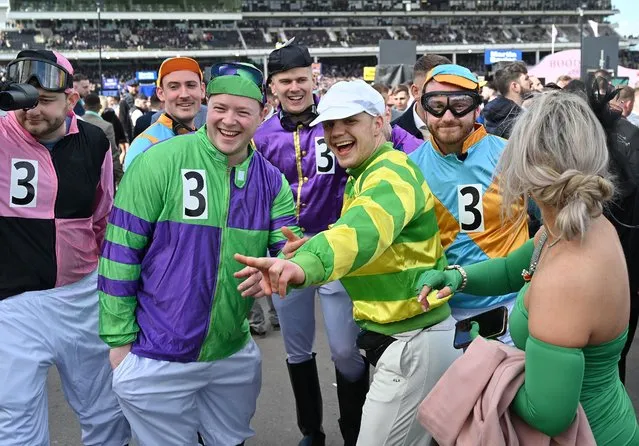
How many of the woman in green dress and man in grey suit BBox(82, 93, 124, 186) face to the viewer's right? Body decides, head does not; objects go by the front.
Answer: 0

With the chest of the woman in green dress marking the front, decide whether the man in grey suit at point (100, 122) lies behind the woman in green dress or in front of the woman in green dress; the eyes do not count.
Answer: in front

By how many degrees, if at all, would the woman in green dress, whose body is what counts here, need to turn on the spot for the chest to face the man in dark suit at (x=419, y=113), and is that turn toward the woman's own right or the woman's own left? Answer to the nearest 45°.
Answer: approximately 45° to the woman's own right

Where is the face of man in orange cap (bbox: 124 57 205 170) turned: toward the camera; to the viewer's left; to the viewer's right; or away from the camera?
toward the camera

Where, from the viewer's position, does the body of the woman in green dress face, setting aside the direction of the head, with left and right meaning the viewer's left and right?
facing away from the viewer and to the left of the viewer

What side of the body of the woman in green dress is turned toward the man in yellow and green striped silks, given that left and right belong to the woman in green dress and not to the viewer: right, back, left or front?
front

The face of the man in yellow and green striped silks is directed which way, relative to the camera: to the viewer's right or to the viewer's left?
to the viewer's left
